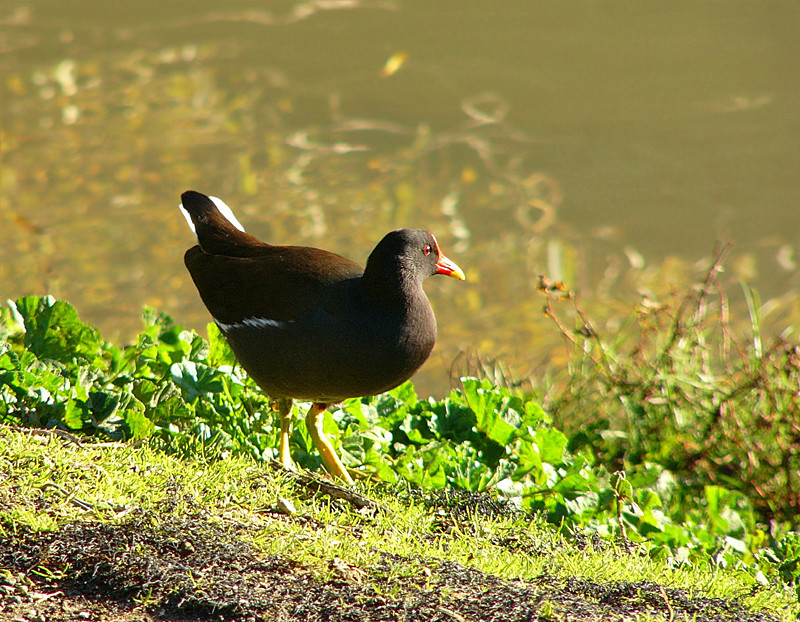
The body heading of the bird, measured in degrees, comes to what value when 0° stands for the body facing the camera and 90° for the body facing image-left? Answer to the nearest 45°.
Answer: approximately 270°
